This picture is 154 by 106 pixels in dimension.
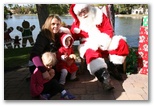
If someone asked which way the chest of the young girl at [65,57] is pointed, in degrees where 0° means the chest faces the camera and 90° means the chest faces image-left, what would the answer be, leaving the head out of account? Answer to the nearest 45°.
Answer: approximately 315°

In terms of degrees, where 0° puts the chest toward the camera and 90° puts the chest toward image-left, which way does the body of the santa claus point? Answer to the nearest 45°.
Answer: approximately 0°
